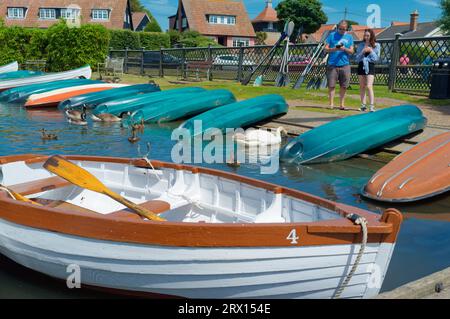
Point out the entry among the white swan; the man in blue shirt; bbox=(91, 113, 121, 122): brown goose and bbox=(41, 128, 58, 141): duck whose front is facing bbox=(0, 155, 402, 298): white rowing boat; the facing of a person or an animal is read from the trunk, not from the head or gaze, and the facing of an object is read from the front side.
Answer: the man in blue shirt

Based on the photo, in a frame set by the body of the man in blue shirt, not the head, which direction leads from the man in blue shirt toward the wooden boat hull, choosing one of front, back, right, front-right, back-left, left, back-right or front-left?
front

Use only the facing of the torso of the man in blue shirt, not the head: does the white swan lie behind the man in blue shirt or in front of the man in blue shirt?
in front

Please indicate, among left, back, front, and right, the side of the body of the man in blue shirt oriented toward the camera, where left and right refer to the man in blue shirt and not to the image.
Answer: front

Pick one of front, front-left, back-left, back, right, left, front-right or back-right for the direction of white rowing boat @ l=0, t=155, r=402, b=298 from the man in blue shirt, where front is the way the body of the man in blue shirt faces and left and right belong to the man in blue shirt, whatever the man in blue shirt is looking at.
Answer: front
